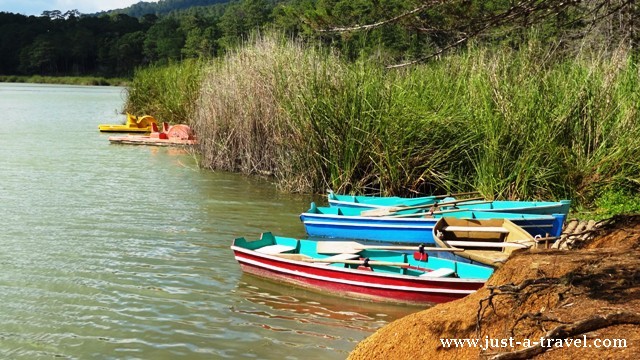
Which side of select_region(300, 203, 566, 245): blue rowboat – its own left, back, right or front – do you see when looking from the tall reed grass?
left

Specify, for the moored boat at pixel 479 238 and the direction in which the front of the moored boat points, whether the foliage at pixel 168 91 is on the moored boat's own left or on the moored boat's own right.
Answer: on the moored boat's own left

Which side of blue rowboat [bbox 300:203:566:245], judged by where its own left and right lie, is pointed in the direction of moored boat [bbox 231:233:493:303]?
right

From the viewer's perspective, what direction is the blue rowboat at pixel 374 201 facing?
to the viewer's right

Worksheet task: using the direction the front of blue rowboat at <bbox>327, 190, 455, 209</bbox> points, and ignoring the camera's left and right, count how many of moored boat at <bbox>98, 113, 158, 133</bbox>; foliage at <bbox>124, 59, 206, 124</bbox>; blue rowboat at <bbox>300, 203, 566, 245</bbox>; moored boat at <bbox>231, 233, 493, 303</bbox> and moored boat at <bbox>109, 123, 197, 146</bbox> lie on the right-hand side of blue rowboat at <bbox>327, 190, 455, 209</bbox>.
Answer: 2

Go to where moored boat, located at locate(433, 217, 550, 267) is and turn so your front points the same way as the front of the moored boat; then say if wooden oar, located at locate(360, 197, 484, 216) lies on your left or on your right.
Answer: on your left

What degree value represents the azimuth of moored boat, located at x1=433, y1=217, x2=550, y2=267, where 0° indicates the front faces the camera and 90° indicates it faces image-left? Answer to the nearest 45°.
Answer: approximately 270°
